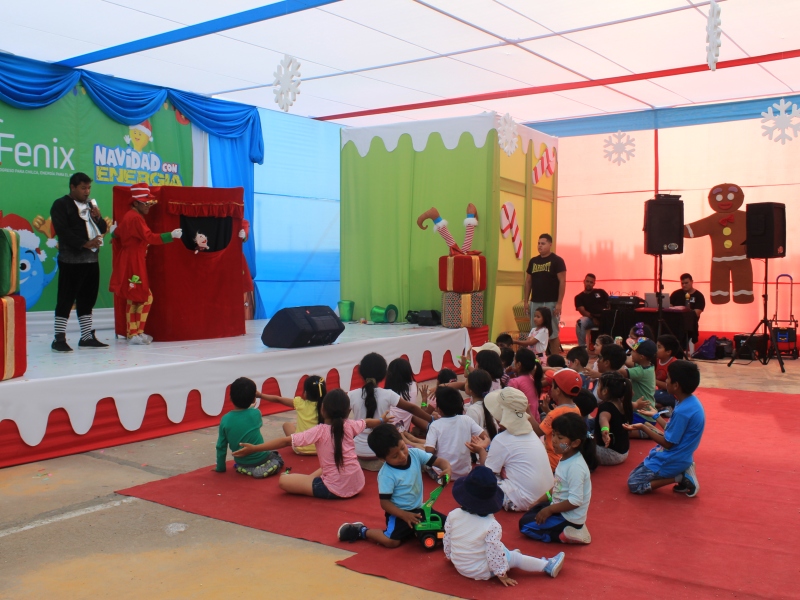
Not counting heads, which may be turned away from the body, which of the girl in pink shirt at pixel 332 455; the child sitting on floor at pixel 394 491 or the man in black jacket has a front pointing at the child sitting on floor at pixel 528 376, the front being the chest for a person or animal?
the man in black jacket

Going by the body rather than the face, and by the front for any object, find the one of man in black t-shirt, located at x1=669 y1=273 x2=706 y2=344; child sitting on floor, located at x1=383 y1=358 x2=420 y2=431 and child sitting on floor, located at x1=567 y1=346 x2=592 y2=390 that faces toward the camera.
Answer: the man in black t-shirt

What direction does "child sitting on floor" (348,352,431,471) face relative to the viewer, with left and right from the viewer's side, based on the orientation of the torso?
facing away from the viewer

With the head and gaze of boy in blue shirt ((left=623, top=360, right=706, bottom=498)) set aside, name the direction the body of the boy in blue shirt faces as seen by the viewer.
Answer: to the viewer's left

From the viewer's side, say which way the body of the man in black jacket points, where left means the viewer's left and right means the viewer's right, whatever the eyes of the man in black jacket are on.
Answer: facing the viewer and to the right of the viewer

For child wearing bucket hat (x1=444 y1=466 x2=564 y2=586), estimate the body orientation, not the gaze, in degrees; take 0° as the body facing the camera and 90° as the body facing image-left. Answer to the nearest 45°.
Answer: approximately 225°

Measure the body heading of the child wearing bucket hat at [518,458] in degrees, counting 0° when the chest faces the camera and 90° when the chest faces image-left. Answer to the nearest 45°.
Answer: approximately 135°

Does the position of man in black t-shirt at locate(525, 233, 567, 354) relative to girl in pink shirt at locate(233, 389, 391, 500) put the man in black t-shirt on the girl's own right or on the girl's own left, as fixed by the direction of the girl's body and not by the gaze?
on the girl's own right

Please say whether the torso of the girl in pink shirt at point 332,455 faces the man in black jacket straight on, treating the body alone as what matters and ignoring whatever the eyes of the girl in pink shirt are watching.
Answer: yes

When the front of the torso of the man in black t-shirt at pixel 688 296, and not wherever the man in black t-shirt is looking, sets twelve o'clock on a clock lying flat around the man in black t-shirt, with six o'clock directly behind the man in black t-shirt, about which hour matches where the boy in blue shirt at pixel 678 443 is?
The boy in blue shirt is roughly at 12 o'clock from the man in black t-shirt.

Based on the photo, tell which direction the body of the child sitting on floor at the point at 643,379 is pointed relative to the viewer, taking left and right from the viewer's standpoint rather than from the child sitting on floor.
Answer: facing to the left of the viewer

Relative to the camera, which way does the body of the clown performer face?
to the viewer's right

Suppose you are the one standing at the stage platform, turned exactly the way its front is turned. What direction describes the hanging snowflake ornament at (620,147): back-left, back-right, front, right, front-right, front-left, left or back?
left

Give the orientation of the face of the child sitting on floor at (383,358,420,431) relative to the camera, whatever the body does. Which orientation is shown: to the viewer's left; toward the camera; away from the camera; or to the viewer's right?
away from the camera

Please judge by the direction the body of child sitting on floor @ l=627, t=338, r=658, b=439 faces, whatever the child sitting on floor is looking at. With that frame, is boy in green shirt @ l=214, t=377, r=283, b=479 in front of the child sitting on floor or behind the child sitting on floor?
in front

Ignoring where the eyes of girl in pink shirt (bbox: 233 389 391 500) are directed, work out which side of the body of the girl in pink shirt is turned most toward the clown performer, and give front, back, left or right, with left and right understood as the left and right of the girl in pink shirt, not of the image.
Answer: front

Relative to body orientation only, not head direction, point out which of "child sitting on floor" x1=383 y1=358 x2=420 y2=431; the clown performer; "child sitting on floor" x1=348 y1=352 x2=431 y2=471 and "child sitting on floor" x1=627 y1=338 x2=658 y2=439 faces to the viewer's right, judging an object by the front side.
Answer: the clown performer
